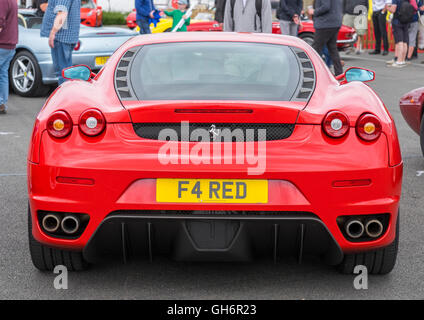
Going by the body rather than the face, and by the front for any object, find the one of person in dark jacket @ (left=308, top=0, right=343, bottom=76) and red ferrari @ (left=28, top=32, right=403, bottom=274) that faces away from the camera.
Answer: the red ferrari

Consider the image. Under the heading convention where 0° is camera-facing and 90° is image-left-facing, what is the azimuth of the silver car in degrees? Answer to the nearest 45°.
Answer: approximately 135°

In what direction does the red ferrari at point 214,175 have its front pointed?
away from the camera

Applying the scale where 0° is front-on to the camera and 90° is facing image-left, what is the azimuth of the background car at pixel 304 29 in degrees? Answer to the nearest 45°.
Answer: approximately 315°

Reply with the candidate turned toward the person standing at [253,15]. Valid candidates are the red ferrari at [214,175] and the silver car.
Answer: the red ferrari
